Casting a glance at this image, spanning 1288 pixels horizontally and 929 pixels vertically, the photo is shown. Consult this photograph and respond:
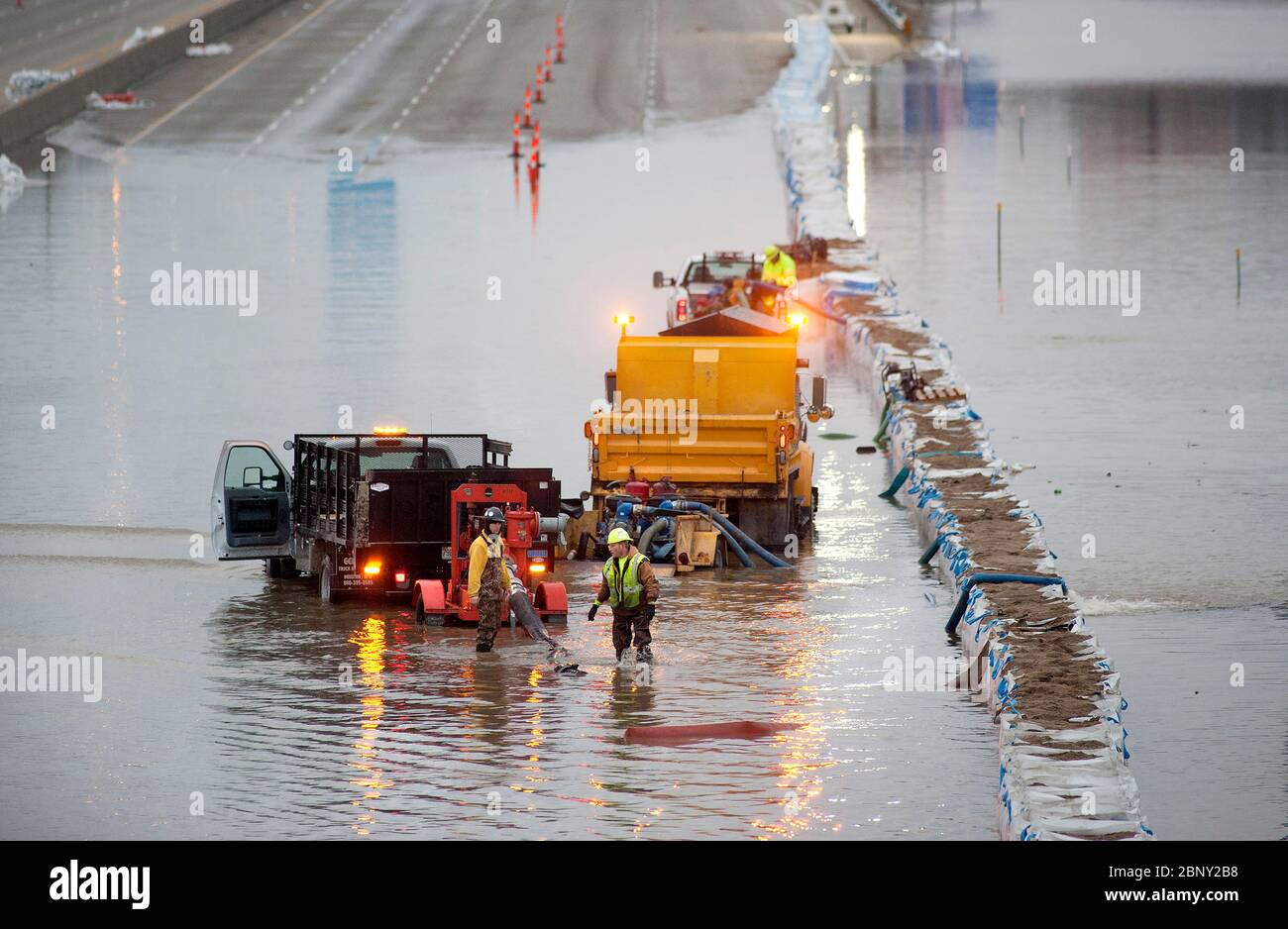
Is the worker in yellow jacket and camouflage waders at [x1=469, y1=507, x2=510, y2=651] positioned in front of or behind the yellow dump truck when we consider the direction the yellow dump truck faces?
behind

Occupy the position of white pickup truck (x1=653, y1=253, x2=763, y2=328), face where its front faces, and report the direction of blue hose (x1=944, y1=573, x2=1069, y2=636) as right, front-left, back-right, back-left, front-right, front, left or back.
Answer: back

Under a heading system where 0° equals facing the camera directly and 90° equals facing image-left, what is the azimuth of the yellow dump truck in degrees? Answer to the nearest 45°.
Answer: approximately 180°

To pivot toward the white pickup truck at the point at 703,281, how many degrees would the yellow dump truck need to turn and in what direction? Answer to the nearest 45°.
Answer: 0° — it already faces it

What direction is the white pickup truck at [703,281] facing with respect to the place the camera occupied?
facing away from the viewer

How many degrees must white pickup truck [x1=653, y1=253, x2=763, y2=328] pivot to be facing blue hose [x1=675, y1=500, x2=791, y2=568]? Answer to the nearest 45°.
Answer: approximately 180°

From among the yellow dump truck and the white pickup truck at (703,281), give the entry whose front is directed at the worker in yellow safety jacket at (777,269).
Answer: the yellow dump truck

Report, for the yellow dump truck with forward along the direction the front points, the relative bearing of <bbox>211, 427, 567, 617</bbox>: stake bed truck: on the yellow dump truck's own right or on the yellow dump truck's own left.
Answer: on the yellow dump truck's own left

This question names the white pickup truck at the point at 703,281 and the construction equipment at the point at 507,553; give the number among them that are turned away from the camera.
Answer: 2

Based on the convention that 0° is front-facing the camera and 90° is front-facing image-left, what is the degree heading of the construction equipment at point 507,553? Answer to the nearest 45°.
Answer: approximately 180°
